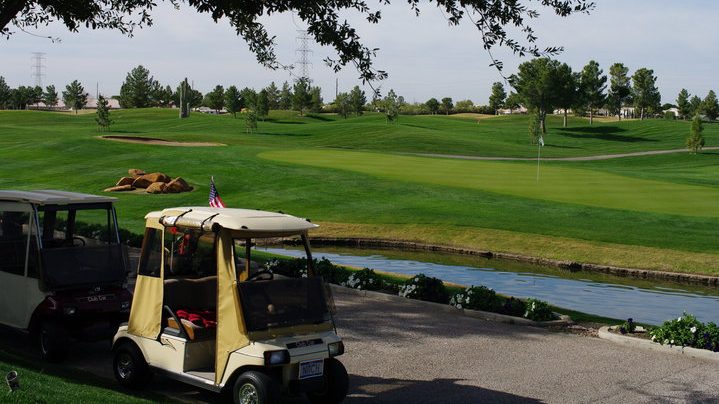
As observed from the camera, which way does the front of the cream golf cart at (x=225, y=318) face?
facing the viewer and to the right of the viewer

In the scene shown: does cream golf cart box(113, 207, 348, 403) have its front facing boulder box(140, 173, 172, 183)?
no

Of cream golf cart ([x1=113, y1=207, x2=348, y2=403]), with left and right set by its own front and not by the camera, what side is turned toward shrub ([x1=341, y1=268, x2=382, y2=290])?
left

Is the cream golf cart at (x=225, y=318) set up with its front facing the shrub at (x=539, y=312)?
no

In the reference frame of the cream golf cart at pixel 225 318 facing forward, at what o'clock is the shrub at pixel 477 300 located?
The shrub is roughly at 9 o'clock from the cream golf cart.

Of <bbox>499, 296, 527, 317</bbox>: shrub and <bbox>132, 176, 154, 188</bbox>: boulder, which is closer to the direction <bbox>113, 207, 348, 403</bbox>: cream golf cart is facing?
the shrub

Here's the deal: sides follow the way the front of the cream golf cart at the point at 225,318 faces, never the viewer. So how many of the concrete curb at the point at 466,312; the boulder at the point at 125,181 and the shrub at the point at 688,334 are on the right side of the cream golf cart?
0

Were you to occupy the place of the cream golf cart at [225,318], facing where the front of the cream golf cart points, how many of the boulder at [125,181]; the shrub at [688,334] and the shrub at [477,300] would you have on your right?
0

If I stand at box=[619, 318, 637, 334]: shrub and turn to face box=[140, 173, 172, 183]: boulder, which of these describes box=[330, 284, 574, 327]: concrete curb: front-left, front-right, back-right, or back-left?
front-left

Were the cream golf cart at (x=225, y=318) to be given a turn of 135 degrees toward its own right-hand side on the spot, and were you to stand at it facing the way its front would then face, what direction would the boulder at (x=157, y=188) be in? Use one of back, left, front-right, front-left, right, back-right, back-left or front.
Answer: right

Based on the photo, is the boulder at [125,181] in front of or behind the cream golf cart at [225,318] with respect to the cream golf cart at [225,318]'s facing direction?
behind

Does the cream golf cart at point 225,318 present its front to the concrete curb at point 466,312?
no

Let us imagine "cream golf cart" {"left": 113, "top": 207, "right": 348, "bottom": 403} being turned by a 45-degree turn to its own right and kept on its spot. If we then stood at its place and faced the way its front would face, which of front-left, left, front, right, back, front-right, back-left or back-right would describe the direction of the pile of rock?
back

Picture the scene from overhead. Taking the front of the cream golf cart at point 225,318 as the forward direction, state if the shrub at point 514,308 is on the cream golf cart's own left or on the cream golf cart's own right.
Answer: on the cream golf cart's own left

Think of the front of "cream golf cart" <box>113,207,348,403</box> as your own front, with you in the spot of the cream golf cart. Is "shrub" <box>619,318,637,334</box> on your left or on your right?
on your left

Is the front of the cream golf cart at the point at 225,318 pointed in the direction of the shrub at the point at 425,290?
no

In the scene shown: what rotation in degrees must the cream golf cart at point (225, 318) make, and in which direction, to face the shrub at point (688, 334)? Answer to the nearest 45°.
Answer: approximately 45° to its left
